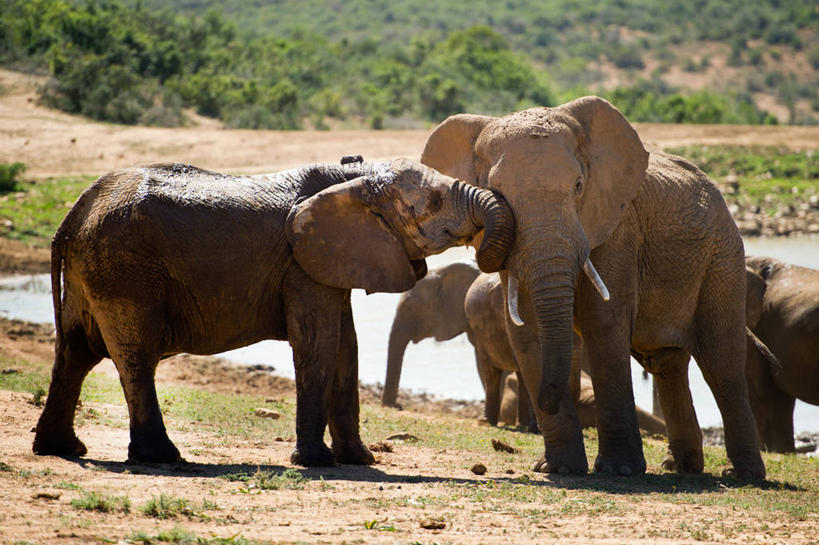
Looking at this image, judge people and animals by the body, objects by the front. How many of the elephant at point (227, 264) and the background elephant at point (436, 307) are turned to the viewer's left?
1

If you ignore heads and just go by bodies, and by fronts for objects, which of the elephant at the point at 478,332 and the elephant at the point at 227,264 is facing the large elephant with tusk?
the elephant at the point at 227,264

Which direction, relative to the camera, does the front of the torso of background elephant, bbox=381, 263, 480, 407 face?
to the viewer's left

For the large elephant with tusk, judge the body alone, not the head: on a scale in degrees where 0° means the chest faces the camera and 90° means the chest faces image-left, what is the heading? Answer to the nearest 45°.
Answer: approximately 45°

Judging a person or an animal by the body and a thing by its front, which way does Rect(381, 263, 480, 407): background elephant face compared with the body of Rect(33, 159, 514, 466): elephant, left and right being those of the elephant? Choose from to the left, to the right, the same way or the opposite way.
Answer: the opposite way

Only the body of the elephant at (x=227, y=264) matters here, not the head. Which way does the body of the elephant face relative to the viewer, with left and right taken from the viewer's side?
facing to the right of the viewer
